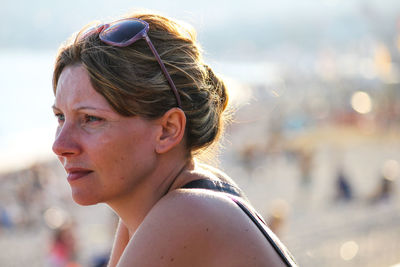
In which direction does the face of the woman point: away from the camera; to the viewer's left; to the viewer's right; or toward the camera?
to the viewer's left

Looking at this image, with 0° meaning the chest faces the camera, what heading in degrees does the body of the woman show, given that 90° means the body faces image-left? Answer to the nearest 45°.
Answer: approximately 90°
